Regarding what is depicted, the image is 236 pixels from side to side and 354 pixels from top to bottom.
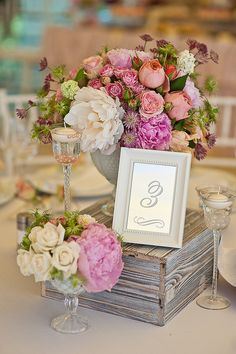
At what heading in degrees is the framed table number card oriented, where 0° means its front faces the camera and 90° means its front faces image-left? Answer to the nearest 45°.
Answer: approximately 0°
